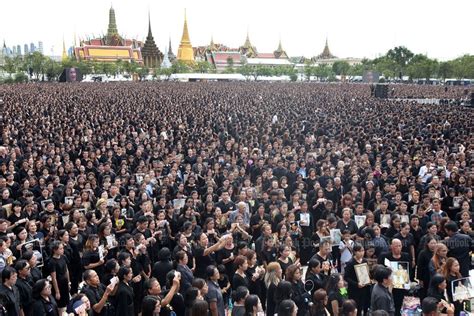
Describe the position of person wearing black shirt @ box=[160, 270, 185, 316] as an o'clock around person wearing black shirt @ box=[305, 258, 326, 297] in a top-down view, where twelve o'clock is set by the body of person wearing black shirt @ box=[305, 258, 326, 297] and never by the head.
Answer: person wearing black shirt @ box=[160, 270, 185, 316] is roughly at 4 o'clock from person wearing black shirt @ box=[305, 258, 326, 297].

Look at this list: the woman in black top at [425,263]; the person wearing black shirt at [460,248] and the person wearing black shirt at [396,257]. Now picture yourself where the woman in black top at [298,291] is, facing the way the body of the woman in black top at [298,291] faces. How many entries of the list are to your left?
3

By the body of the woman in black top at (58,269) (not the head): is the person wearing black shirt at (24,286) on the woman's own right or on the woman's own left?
on the woman's own right

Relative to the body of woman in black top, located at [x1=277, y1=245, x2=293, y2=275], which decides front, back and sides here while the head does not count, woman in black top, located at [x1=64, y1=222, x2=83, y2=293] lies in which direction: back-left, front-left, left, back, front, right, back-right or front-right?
back-right

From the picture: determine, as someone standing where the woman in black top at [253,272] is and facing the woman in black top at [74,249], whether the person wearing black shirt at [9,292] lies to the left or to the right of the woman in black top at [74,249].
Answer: left
